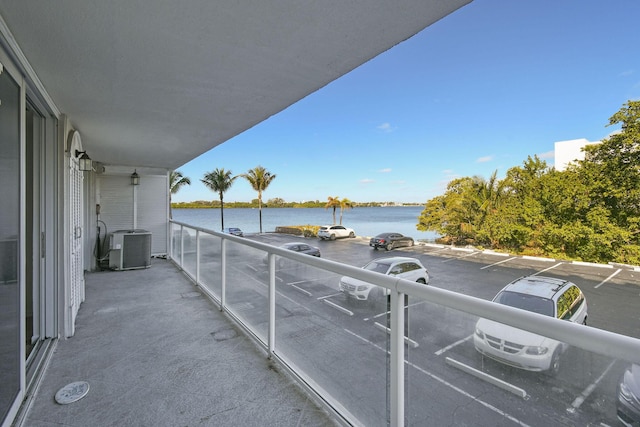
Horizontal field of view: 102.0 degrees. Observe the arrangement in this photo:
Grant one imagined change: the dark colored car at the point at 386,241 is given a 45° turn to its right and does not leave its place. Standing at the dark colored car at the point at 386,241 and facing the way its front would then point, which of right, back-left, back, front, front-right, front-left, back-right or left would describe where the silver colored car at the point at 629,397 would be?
right

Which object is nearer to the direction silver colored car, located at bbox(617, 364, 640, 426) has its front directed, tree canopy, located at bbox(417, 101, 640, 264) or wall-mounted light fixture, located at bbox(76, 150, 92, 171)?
the wall-mounted light fixture

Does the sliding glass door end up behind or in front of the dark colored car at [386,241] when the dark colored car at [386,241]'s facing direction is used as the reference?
behind

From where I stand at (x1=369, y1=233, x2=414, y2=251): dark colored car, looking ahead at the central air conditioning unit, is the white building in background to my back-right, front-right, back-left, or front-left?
back-left
